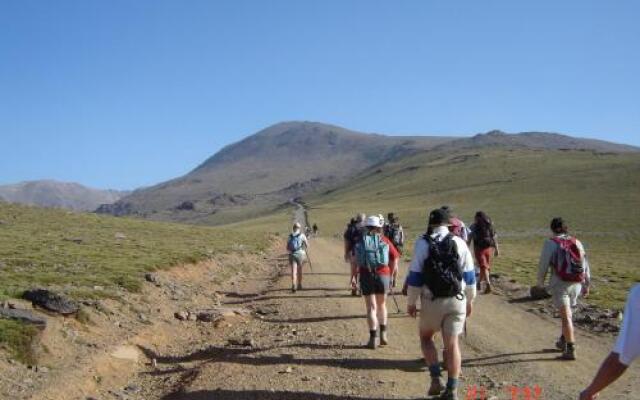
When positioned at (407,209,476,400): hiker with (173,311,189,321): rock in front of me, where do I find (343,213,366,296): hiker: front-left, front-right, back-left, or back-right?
front-right

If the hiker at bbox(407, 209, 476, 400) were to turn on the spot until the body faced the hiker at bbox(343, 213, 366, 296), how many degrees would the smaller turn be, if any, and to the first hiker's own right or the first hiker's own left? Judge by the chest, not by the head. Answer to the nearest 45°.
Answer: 0° — they already face them

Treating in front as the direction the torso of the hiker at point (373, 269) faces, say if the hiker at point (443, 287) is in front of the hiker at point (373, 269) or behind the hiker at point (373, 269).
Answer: behind

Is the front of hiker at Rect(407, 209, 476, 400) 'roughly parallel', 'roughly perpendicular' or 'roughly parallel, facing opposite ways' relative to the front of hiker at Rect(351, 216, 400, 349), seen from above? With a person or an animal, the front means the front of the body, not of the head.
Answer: roughly parallel

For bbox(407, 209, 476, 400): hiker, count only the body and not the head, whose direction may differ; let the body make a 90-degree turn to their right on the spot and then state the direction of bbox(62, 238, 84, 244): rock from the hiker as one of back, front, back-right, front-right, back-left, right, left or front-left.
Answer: back-left

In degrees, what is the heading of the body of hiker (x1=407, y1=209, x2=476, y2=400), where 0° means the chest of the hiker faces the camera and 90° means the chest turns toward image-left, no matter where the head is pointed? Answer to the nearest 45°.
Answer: approximately 180°

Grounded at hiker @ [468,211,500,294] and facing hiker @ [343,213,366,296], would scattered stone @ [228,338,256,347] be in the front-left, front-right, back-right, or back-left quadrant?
front-left

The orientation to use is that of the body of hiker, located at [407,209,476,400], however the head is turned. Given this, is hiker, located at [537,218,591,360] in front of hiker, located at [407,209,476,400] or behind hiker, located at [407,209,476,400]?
in front

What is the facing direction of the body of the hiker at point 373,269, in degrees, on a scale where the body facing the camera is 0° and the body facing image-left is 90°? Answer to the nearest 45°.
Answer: approximately 180°

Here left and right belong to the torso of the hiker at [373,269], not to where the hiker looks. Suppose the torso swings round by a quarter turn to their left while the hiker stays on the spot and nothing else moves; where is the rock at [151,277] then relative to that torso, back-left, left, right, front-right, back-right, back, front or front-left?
front-right

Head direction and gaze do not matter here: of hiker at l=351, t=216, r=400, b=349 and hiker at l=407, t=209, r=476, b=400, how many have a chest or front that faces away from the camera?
2

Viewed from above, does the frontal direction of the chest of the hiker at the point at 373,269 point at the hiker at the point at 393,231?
yes

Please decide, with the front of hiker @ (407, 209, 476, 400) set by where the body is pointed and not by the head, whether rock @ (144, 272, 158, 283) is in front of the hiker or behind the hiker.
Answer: in front

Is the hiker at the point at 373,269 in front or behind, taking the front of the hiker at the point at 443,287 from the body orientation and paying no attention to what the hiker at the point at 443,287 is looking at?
in front

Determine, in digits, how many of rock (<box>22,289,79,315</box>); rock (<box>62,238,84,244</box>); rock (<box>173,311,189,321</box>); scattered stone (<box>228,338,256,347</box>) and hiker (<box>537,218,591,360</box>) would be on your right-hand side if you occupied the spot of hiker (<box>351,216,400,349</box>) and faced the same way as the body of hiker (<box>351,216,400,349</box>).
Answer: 1

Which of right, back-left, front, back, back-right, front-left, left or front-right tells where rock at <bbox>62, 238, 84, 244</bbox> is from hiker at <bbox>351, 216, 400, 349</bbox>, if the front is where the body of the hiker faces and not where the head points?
front-left

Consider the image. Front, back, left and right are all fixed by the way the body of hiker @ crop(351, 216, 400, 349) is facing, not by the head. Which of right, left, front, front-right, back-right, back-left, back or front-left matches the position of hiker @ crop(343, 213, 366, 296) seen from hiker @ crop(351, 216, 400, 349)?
front

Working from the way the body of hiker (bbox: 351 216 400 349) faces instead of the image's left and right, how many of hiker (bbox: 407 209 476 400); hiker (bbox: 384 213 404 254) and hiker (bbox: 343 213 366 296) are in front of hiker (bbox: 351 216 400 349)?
2
